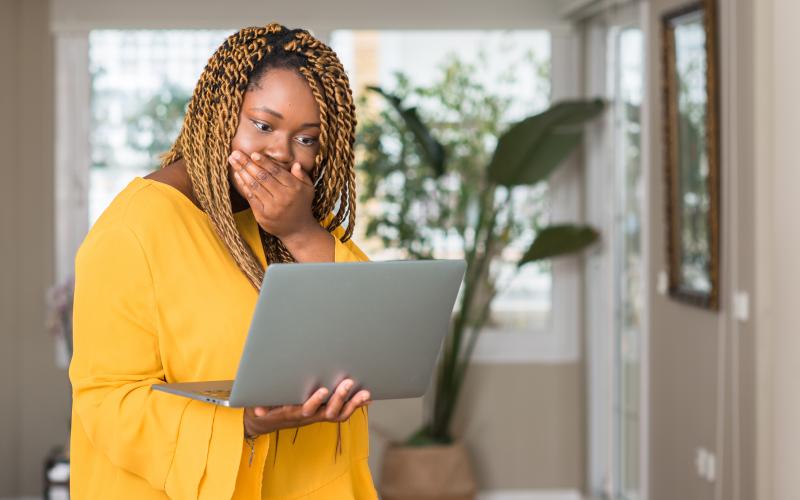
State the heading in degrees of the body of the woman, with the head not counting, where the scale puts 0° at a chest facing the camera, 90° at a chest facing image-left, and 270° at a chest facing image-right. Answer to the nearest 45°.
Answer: approximately 315°

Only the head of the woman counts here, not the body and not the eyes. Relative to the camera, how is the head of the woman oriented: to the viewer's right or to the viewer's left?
to the viewer's right

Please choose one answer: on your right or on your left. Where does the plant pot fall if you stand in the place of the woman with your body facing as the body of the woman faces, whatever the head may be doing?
on your left

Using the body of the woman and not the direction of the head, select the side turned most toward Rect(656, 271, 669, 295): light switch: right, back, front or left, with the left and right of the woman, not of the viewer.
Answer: left

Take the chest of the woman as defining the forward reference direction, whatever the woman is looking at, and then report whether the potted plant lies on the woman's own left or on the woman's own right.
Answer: on the woman's own left

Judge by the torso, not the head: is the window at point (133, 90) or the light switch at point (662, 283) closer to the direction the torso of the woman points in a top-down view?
the light switch

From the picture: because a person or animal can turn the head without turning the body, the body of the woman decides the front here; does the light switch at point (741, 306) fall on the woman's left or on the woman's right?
on the woman's left

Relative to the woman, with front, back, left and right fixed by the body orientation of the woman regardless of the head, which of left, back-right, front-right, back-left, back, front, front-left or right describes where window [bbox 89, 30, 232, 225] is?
back-left

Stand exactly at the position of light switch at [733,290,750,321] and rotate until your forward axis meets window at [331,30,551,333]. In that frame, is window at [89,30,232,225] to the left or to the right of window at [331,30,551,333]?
left
